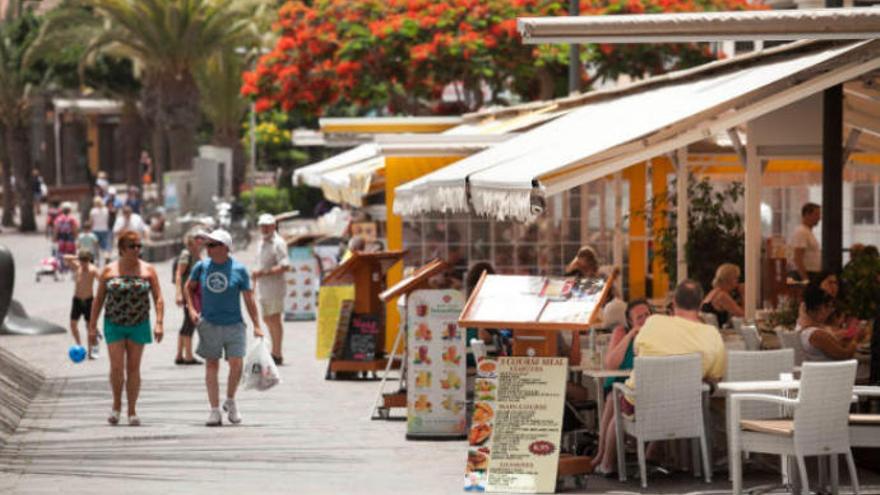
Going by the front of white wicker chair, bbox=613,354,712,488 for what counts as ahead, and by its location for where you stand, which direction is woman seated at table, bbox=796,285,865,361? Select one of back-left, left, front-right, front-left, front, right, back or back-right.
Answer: front-right

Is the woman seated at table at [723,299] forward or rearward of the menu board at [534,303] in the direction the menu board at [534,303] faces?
rearward

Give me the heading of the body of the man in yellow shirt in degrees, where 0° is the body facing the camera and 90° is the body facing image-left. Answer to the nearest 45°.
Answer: approximately 180°

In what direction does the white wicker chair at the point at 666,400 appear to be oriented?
away from the camera

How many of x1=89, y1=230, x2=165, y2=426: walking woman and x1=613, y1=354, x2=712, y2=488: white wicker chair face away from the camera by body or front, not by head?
1
